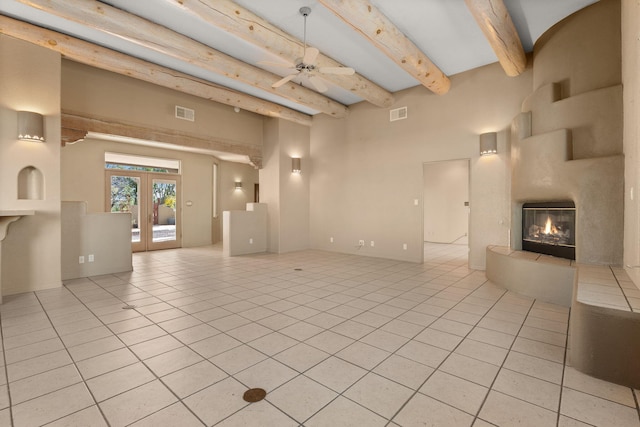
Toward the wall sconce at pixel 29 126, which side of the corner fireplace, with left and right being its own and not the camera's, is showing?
front

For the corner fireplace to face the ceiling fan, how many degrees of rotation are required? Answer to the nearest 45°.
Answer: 0° — it already faces it

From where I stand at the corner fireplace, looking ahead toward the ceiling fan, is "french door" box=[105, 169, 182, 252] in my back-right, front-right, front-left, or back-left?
front-right

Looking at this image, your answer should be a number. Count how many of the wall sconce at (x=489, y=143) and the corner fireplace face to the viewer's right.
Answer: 0

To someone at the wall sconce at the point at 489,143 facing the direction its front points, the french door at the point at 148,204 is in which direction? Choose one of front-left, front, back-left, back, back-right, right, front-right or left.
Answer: right

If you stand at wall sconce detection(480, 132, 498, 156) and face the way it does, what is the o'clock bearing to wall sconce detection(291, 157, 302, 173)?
wall sconce detection(291, 157, 302, 173) is roughly at 3 o'clock from wall sconce detection(480, 132, 498, 156).

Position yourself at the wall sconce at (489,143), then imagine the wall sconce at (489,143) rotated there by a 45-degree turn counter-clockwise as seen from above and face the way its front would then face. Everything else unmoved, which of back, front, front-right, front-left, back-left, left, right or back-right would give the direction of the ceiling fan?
right

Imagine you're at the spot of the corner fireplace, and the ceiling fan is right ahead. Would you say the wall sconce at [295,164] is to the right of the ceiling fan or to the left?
right

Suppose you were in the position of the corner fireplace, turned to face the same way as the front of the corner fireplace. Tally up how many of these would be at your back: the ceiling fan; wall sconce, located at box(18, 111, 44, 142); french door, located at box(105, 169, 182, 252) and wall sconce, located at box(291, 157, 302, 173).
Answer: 0

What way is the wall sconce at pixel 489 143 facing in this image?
toward the camera

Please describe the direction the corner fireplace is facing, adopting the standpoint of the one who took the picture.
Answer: facing the viewer and to the left of the viewer

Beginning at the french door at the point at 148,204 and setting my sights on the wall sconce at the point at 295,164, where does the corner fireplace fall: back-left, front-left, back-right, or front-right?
front-right

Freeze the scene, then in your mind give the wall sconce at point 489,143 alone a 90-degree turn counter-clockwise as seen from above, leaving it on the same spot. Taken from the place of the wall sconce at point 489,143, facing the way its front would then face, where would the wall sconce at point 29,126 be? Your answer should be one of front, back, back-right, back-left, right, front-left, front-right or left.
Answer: back-right
